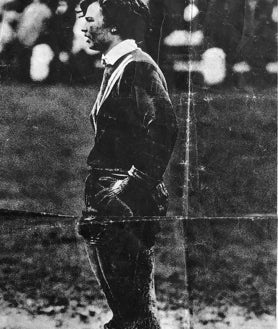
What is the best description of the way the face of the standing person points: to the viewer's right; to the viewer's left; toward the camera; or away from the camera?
to the viewer's left

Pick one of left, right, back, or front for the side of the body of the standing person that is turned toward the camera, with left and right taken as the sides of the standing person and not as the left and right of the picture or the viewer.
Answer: left
